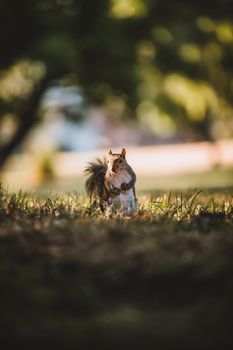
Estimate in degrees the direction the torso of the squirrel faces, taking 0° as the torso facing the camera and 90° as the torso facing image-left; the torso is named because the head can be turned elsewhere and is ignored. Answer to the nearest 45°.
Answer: approximately 0°

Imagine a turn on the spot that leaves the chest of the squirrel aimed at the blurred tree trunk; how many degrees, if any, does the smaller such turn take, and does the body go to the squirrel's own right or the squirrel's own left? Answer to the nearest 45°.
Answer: approximately 180°
